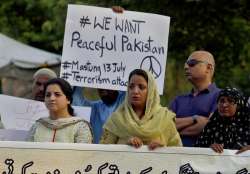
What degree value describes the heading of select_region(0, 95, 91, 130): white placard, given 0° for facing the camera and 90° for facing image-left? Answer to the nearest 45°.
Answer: approximately 0°

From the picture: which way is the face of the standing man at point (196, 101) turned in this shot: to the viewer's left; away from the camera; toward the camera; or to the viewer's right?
to the viewer's left

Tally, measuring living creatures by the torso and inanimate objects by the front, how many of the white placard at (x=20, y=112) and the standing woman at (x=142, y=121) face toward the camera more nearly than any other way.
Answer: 2

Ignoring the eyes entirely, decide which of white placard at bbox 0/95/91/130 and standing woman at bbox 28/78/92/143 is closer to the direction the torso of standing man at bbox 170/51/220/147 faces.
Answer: the standing woman
